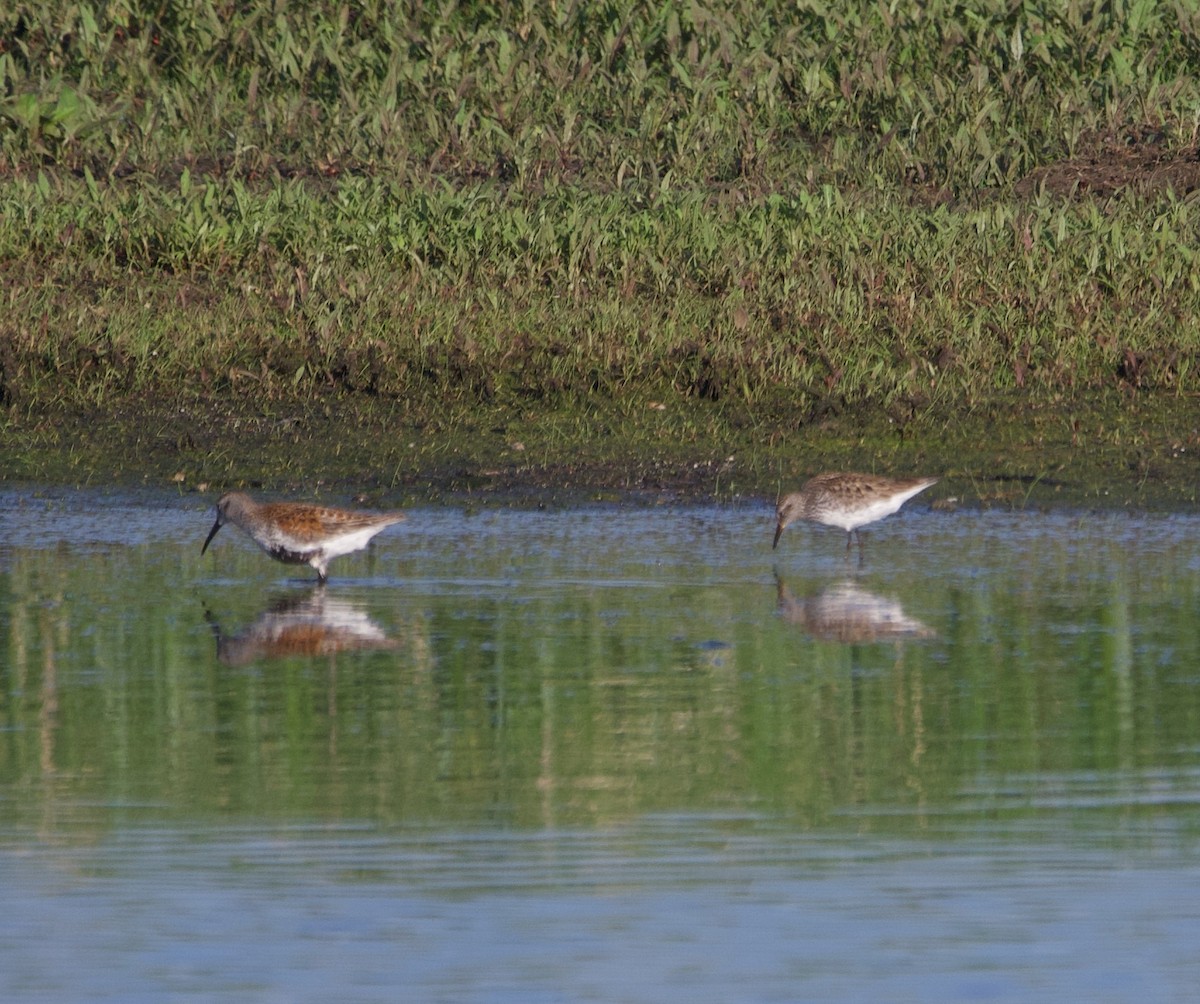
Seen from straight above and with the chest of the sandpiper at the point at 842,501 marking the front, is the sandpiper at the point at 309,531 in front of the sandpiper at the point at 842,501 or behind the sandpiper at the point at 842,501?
in front

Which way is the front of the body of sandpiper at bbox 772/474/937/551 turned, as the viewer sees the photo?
to the viewer's left

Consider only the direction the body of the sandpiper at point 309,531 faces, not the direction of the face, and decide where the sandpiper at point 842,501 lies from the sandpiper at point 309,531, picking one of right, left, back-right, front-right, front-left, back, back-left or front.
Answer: back

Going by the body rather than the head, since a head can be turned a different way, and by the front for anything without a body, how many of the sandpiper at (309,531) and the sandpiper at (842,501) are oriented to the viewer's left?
2

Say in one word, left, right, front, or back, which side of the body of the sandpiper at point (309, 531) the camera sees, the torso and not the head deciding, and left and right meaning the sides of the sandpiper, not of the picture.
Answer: left
